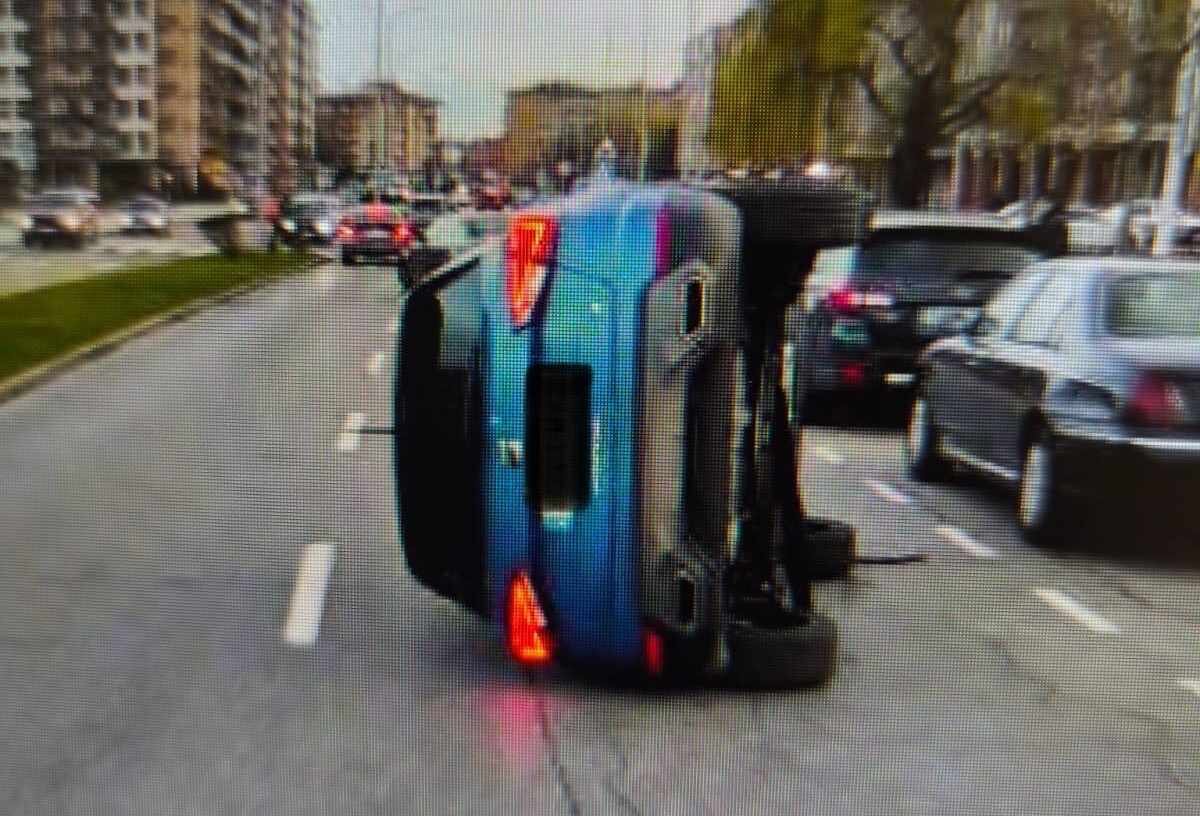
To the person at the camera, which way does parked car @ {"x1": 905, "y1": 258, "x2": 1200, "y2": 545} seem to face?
facing away from the viewer and to the left of the viewer

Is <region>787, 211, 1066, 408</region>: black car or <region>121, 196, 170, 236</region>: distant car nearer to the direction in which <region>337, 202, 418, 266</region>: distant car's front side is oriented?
the distant car

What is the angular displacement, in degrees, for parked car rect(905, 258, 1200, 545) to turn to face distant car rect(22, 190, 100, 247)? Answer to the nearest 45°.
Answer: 0° — it already faces it

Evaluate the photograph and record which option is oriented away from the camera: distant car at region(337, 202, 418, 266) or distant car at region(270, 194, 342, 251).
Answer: distant car at region(337, 202, 418, 266)

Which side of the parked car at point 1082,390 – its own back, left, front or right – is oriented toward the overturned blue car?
left

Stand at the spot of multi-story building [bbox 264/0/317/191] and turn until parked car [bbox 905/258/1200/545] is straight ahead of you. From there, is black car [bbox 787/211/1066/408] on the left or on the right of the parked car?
left

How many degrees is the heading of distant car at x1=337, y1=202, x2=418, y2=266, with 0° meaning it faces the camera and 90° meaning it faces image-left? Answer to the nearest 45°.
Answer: approximately 180°
